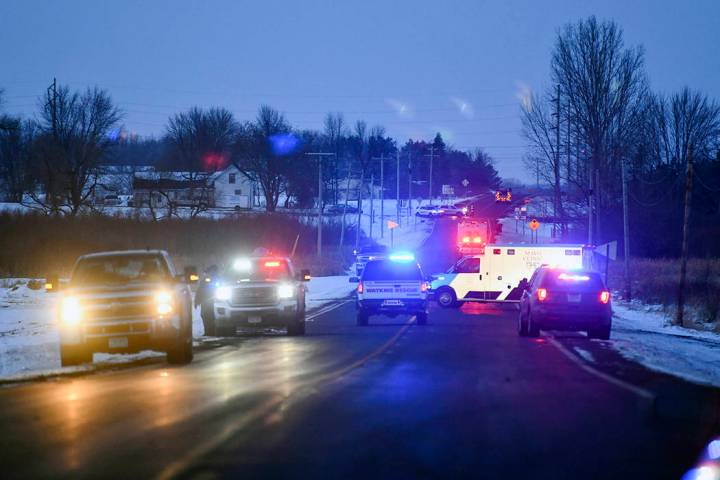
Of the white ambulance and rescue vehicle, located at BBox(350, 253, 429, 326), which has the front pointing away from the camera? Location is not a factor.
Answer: the rescue vehicle

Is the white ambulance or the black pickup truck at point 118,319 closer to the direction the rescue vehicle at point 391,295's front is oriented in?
the white ambulance

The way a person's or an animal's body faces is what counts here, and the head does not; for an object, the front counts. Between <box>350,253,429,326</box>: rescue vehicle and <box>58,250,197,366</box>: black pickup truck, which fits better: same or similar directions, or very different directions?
very different directions

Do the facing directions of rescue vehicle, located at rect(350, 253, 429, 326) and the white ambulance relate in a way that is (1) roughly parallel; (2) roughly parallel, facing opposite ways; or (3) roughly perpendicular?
roughly perpendicular

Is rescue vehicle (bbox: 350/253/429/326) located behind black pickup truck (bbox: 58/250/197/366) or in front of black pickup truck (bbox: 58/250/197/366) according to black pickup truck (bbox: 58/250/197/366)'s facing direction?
behind

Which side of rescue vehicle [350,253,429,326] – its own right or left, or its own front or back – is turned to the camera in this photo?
back

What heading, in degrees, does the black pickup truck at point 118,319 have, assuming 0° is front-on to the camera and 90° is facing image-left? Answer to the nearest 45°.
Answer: approximately 0°

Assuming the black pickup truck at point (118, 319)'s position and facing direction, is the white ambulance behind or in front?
behind

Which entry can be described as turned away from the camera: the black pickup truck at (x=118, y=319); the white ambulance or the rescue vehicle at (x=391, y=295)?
the rescue vehicle

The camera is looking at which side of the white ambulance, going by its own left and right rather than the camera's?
left

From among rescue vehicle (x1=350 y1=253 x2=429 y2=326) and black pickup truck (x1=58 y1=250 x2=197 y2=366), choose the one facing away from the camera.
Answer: the rescue vehicle

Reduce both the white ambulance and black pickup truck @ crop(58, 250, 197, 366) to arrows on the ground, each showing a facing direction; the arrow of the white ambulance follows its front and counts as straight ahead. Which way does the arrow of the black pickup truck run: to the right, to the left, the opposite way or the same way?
to the left

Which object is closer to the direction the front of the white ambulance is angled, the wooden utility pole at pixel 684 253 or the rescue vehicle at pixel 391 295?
the rescue vehicle

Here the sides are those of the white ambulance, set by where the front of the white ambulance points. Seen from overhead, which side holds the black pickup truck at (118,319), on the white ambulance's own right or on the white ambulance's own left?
on the white ambulance's own left
